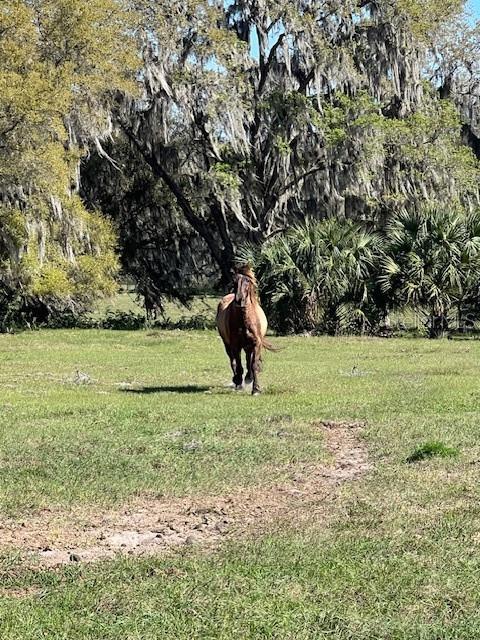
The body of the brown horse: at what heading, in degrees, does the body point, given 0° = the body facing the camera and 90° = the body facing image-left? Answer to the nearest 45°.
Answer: approximately 0°

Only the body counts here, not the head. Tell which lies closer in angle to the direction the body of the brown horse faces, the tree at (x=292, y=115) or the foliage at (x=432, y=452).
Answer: the foliage

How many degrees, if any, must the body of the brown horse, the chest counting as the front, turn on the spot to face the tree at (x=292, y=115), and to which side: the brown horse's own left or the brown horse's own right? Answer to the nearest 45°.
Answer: approximately 180°

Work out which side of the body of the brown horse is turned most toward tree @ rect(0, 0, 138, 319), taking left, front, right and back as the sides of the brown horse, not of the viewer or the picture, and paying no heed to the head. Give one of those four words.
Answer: back

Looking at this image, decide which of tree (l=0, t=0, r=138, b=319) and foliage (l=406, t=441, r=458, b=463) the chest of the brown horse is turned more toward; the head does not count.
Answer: the foliage

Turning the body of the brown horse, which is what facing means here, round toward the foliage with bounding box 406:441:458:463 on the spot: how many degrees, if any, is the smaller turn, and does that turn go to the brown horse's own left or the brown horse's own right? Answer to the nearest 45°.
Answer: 0° — it already faces it

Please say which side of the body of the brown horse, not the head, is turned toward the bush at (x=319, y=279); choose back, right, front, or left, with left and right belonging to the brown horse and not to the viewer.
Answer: back
